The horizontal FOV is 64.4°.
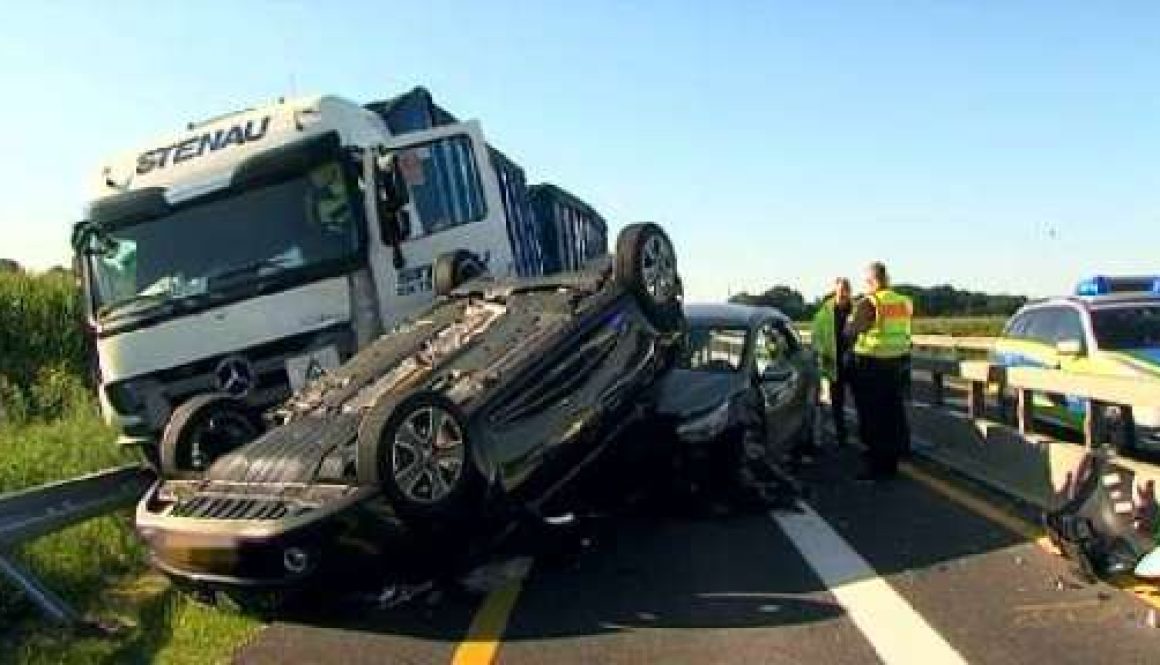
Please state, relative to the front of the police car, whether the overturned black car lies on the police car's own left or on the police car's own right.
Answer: on the police car's own right

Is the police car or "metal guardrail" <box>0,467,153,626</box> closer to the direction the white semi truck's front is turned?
the metal guardrail

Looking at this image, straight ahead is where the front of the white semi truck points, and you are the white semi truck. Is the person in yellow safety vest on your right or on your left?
on your left

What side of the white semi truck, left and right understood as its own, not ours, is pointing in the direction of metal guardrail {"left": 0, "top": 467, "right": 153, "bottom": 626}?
front

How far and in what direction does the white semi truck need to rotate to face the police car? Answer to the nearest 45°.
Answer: approximately 135° to its left

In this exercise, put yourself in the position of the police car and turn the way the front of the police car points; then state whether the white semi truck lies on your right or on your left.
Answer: on your right

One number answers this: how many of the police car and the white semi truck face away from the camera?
0
